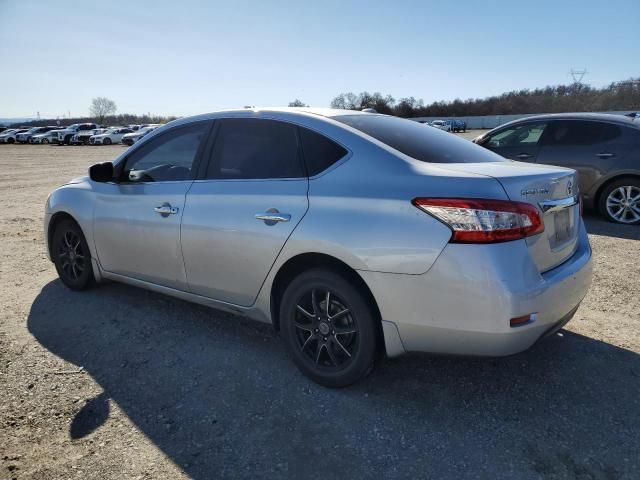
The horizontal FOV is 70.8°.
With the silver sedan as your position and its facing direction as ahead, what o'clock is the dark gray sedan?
The dark gray sedan is roughly at 3 o'clock from the silver sedan.

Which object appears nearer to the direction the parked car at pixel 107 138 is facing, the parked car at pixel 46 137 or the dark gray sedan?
the dark gray sedan

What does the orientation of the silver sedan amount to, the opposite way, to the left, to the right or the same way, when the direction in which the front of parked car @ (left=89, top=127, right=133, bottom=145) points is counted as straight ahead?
to the right

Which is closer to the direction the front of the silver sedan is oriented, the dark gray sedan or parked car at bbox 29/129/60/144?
the parked car

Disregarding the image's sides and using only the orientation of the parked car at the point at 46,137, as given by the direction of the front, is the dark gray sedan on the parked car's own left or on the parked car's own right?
on the parked car's own left

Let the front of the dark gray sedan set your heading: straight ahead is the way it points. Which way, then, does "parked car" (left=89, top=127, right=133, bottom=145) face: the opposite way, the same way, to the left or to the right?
to the left

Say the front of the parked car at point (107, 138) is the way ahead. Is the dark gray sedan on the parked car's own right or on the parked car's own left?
on the parked car's own left

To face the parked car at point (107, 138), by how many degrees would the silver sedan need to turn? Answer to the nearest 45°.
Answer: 0° — it already faces it

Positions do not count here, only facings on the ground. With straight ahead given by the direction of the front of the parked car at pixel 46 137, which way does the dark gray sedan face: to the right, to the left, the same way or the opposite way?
to the right

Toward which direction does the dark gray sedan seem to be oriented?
to the viewer's left

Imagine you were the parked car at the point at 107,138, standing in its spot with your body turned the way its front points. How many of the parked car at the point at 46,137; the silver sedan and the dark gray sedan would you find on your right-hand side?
1

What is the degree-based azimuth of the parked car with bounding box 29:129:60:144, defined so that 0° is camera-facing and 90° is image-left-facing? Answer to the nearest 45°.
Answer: approximately 45°

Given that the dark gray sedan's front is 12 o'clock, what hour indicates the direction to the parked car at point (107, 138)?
The parked car is roughly at 1 o'clock from the dark gray sedan.

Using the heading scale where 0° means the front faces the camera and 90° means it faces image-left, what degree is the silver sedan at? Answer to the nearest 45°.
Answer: approximately 135°
